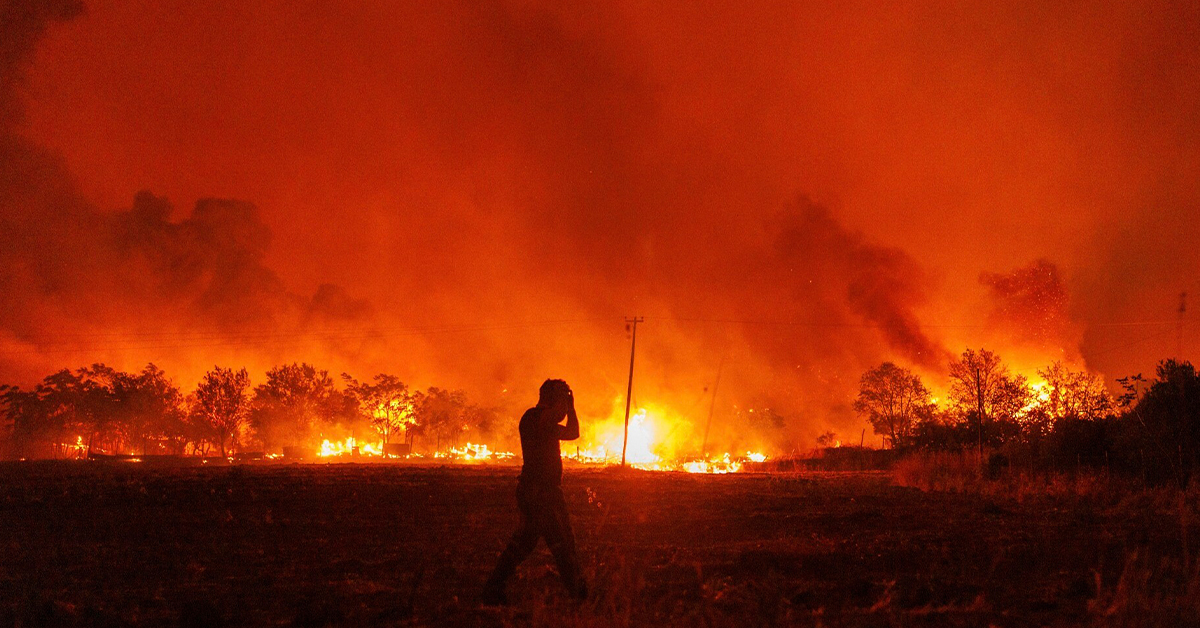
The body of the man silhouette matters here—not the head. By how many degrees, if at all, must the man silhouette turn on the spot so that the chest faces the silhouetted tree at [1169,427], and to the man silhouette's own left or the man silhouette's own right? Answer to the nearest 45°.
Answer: approximately 45° to the man silhouette's own left

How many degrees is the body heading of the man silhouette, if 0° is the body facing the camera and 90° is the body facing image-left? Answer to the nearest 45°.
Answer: approximately 270°
